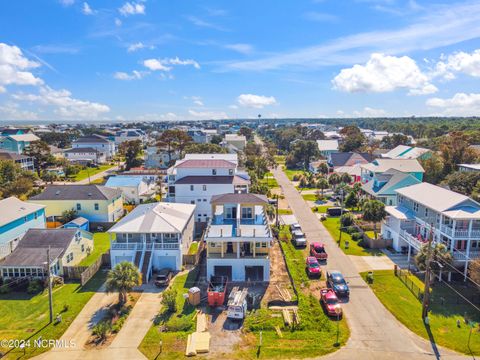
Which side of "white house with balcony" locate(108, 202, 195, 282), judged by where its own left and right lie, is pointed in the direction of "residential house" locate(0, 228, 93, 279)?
right

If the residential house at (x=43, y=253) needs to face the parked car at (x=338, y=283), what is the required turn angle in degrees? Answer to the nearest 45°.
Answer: approximately 45° to its left

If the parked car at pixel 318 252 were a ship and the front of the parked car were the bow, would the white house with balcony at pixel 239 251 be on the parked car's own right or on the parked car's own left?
on the parked car's own right

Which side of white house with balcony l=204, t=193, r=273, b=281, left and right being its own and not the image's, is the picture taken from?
front

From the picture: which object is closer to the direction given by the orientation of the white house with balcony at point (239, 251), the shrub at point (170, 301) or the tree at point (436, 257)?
the shrub

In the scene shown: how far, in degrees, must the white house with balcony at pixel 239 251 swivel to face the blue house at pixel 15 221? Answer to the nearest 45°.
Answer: approximately 90° to its right

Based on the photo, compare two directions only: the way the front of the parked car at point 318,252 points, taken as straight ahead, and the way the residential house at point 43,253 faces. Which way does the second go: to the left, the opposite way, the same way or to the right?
the same way

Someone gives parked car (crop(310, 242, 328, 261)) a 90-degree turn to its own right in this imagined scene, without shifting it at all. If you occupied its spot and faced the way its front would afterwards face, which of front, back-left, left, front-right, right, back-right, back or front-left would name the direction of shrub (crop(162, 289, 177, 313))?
front

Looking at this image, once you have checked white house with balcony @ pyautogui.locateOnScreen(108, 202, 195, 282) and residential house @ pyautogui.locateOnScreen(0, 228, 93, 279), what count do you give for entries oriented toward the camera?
2

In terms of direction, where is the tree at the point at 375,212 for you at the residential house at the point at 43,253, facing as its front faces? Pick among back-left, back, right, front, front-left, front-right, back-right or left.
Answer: left

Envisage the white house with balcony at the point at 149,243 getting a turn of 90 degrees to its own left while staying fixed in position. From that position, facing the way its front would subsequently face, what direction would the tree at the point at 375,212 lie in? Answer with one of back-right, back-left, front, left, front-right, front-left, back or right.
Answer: front

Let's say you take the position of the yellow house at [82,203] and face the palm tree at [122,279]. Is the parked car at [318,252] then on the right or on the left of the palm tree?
left

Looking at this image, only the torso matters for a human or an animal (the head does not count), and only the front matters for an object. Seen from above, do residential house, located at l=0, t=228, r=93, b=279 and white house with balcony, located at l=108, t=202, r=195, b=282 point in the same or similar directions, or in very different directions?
same or similar directions

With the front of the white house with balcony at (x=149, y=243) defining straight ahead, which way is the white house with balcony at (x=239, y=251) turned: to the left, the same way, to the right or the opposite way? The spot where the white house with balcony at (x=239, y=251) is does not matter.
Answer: the same way

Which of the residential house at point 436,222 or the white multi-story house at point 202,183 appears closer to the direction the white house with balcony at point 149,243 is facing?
the residential house

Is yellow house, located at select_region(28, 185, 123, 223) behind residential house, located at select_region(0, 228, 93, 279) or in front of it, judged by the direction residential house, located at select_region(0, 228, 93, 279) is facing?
behind

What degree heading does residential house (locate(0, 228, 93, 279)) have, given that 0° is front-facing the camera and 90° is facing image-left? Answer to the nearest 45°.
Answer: approximately 0°
